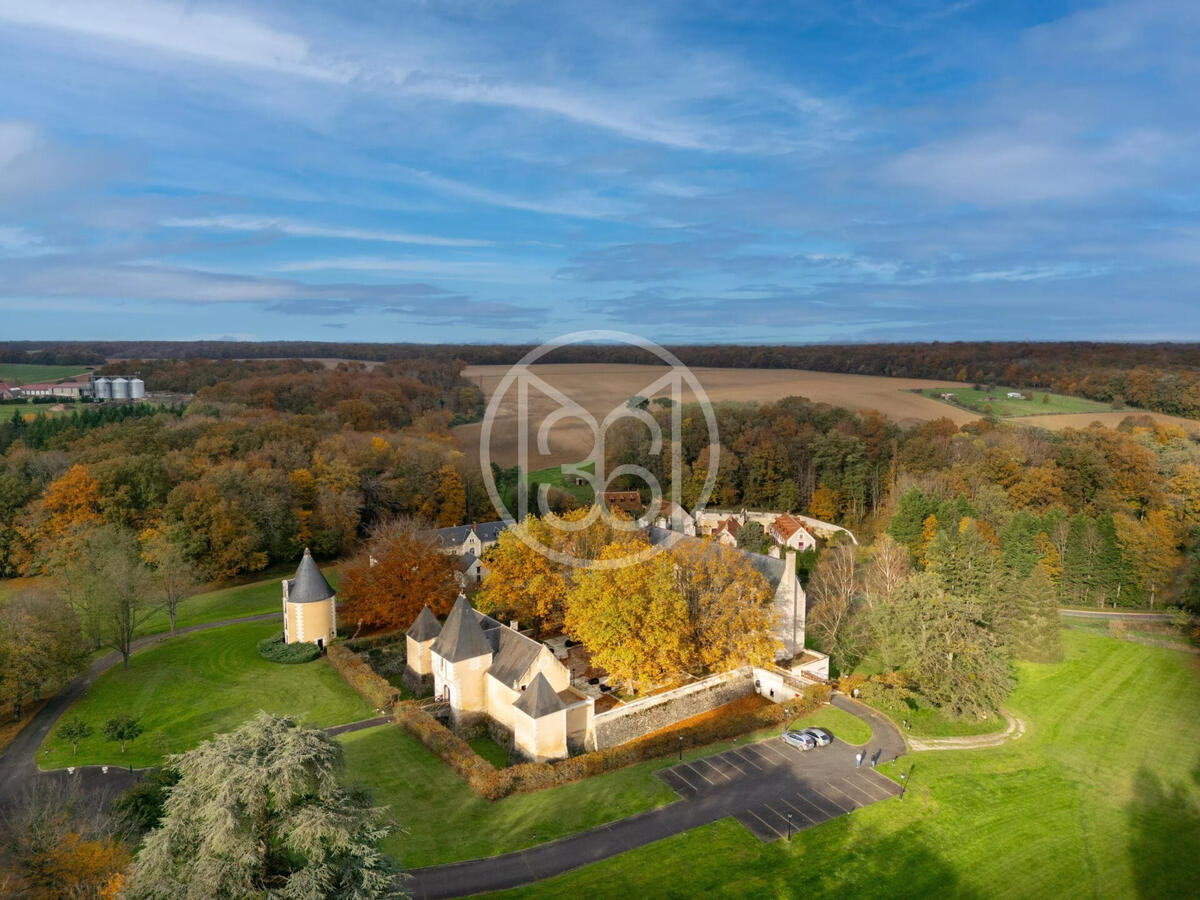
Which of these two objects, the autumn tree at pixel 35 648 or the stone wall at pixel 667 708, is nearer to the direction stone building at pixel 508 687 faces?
the autumn tree

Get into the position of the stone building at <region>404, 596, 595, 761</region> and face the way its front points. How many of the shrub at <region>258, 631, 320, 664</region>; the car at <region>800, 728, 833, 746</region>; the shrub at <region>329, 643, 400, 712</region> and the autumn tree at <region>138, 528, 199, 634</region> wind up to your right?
3

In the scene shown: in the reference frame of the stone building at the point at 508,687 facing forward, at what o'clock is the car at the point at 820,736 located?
The car is roughly at 8 o'clock from the stone building.

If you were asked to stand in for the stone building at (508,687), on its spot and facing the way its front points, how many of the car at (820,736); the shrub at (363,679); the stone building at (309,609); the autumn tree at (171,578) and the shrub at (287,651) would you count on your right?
4

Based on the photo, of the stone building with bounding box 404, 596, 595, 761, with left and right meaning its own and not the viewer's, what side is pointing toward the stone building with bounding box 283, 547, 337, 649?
right

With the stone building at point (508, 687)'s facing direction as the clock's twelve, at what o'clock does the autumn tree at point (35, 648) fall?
The autumn tree is roughly at 2 o'clock from the stone building.

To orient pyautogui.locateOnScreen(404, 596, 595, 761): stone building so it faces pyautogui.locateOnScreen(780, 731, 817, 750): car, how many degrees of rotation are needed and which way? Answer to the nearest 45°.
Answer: approximately 135° to its left

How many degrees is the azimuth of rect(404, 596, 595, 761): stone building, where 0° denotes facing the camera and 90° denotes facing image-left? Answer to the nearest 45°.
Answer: approximately 45°

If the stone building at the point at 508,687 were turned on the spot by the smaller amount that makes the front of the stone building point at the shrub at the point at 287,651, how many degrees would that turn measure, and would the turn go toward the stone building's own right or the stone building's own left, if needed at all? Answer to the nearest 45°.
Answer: approximately 90° to the stone building's own right

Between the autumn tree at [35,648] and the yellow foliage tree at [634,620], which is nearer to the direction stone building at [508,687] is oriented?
the autumn tree
